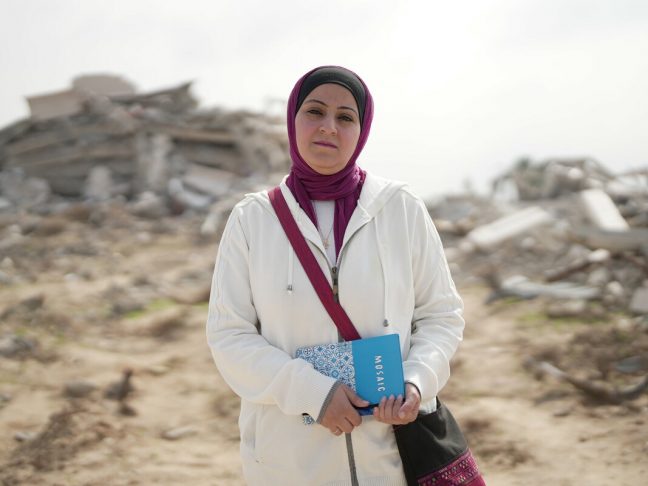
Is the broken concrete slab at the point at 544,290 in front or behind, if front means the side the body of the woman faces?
behind

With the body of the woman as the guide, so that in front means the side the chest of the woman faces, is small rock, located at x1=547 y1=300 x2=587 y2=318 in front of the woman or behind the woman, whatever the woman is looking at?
behind

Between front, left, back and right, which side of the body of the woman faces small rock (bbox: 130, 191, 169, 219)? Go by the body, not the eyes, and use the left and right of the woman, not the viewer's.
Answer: back

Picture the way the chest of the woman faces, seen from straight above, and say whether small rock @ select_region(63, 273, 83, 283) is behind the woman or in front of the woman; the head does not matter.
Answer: behind

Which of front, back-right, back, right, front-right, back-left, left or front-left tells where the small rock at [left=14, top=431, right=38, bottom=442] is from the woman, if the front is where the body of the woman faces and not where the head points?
back-right

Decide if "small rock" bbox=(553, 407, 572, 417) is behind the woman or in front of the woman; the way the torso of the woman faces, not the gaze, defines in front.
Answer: behind

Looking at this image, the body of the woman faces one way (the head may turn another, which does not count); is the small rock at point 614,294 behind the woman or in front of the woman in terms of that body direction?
behind

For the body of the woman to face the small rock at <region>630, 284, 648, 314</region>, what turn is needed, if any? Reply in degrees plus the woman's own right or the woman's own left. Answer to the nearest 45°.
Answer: approximately 135° to the woman's own left

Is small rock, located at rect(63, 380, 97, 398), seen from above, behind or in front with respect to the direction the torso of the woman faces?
behind

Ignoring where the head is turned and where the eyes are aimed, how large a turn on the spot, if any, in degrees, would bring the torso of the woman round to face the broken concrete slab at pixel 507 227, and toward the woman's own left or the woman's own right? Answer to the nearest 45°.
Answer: approximately 180°

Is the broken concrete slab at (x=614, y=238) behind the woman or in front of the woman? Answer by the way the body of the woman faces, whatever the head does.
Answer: behind

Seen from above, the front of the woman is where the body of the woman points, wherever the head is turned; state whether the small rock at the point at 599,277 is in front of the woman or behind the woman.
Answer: behind

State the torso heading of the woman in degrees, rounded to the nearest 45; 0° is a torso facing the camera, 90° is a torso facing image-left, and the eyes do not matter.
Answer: approximately 0°

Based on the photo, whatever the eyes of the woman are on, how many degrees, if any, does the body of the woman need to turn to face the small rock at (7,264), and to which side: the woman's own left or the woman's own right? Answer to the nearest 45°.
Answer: approximately 135° to the woman's own right
